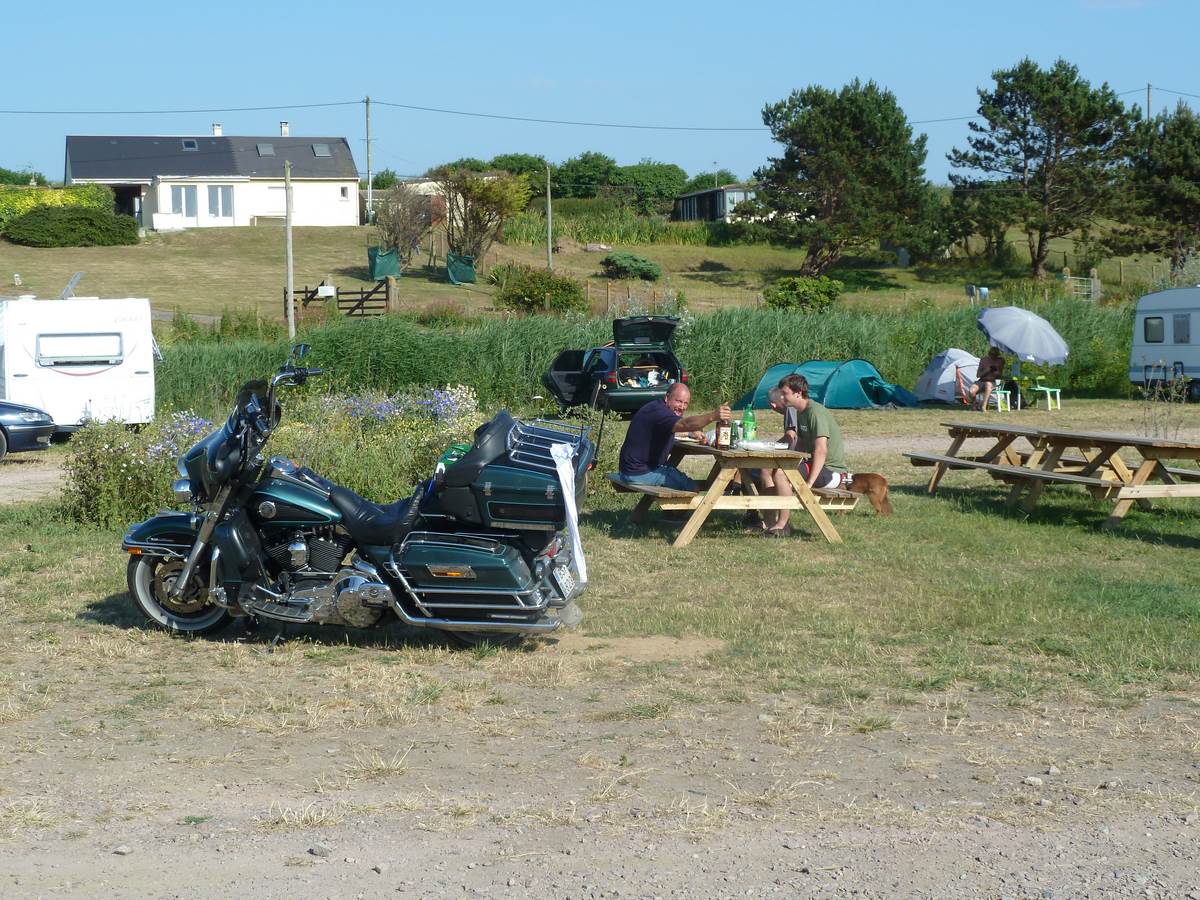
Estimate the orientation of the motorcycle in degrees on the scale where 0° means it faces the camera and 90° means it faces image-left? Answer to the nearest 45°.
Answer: approximately 90°

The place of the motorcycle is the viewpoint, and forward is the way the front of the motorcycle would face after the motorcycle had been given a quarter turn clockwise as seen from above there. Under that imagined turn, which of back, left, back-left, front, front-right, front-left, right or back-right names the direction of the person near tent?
front-right

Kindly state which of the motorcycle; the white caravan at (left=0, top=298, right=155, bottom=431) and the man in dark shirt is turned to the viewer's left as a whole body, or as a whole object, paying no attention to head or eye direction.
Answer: the motorcycle

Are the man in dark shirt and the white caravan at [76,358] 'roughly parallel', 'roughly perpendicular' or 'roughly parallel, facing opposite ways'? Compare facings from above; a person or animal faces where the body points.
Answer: roughly perpendicular

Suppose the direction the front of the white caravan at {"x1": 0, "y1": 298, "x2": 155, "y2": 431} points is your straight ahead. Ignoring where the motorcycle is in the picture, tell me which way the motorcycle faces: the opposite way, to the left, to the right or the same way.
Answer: to the right

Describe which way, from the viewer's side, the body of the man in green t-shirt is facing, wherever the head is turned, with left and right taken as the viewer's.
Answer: facing to the left of the viewer

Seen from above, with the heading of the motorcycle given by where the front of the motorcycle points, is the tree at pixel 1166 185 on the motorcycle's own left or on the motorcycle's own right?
on the motorcycle's own right

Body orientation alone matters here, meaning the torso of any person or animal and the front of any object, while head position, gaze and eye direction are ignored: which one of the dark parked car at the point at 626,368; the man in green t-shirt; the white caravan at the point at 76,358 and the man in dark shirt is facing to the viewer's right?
the man in dark shirt

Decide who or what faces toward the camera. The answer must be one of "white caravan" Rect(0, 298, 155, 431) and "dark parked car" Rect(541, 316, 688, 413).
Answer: the white caravan

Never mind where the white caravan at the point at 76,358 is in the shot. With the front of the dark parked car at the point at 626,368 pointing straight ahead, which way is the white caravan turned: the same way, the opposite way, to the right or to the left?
the opposite way

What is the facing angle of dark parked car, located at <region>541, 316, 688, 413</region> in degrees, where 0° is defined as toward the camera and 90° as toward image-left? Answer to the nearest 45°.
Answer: approximately 135°

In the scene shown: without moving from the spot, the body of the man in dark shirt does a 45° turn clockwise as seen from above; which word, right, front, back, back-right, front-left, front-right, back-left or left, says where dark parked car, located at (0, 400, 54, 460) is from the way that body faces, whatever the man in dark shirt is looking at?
back

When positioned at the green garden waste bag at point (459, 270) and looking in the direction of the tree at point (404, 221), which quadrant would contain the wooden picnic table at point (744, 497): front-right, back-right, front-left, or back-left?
back-left

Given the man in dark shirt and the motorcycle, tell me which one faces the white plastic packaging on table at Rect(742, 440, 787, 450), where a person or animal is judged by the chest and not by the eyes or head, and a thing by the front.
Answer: the man in dark shirt

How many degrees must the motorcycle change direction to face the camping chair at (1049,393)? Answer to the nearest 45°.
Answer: approximately 135° to its right

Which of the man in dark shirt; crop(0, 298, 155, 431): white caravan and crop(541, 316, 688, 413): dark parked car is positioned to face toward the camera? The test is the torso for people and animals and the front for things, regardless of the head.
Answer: the white caravan

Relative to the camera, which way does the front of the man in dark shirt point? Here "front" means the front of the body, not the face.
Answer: to the viewer's right

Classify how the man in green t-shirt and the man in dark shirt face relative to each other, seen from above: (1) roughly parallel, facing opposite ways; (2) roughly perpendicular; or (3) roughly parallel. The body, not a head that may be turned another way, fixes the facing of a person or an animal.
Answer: roughly parallel, facing opposite ways
